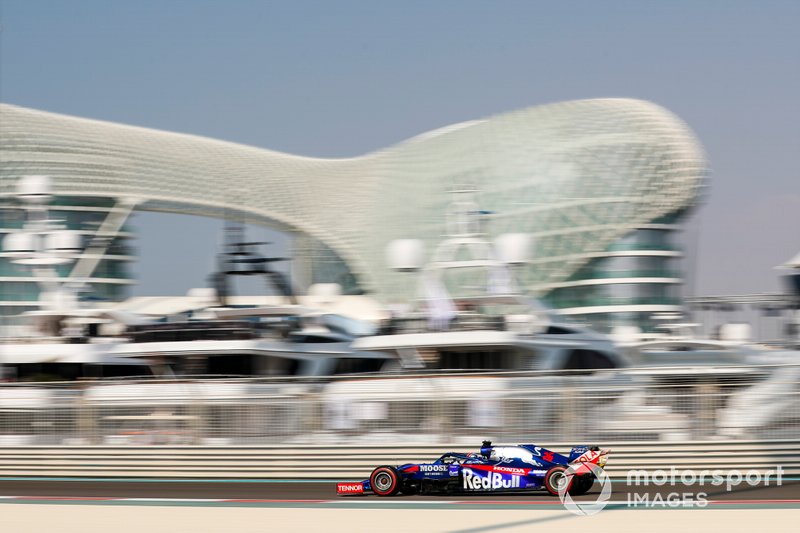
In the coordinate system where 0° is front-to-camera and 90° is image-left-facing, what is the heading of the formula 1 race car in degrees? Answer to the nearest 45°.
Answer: approximately 90°

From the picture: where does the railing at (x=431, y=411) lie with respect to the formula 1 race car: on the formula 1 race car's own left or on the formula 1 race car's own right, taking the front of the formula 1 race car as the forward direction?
on the formula 1 race car's own right
